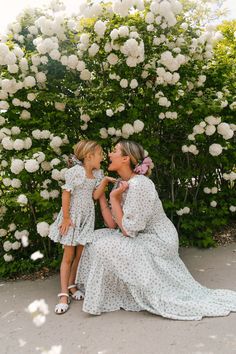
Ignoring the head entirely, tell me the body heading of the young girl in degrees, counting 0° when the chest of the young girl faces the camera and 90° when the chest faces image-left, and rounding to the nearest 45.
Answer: approximately 315°

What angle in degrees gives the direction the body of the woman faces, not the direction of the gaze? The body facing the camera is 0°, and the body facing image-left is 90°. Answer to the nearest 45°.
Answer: approximately 90°

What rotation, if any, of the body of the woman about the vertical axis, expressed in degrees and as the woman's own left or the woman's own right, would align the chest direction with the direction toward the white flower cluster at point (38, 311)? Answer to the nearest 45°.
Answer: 0° — they already face it

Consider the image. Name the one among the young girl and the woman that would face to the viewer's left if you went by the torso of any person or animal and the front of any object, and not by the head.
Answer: the woman

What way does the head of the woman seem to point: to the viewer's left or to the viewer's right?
to the viewer's left

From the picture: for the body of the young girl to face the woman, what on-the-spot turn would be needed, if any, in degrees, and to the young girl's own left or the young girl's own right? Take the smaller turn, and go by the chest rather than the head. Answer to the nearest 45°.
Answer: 0° — they already face them

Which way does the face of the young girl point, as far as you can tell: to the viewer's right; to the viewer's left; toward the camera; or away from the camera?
to the viewer's right

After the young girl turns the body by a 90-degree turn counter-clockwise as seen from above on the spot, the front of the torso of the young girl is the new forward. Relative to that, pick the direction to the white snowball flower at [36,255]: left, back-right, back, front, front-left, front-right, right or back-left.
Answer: left

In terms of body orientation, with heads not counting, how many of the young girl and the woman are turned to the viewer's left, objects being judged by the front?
1
